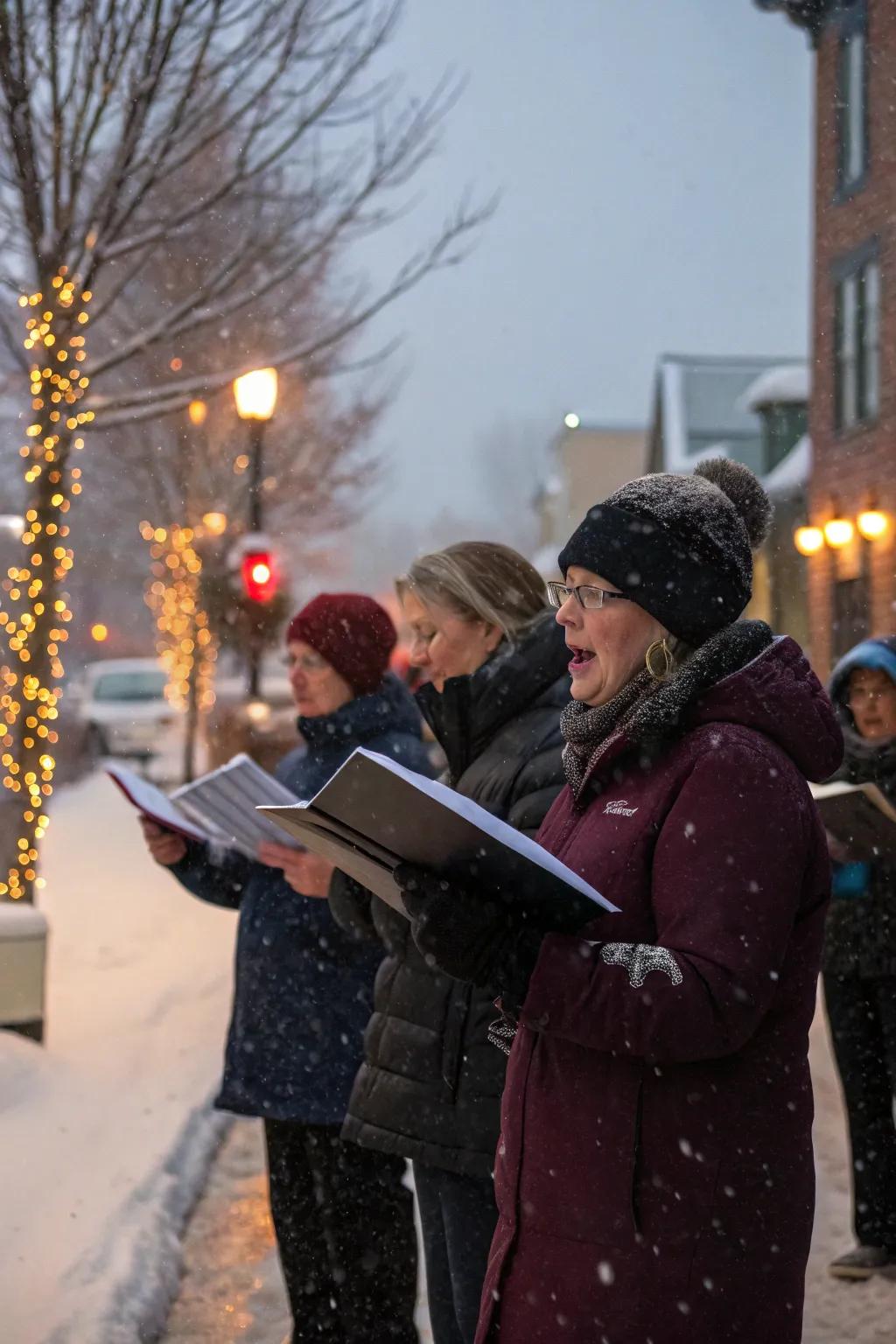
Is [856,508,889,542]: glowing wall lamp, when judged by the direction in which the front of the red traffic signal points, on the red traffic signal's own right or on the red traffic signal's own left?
on the red traffic signal's own left

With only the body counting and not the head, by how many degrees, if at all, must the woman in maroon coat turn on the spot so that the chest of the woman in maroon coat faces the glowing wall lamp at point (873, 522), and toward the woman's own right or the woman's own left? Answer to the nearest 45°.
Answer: approximately 90° to the woman's own right

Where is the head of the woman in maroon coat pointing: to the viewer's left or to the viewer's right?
to the viewer's left

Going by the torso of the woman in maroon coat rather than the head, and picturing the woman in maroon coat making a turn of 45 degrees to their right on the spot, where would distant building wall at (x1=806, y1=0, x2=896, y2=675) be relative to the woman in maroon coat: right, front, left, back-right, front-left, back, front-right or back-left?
front-right

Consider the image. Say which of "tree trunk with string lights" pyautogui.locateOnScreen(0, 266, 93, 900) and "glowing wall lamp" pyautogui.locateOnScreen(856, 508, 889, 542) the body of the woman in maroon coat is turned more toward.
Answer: the tree trunk with string lights

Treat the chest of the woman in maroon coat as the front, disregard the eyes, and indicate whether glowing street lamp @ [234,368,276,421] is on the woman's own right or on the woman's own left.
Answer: on the woman's own right

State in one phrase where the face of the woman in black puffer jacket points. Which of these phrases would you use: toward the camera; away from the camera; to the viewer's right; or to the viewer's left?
to the viewer's left

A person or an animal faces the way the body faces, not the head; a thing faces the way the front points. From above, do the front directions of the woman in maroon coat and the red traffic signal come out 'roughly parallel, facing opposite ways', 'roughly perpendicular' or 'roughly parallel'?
roughly perpendicular

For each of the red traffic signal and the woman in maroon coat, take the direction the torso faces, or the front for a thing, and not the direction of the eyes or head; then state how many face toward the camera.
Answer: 1

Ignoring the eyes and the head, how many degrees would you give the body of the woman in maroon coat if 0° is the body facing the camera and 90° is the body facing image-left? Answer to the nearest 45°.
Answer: approximately 90°

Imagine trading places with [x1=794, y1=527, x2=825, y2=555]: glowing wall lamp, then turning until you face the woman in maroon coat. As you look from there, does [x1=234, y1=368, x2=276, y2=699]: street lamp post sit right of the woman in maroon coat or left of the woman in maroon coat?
right
